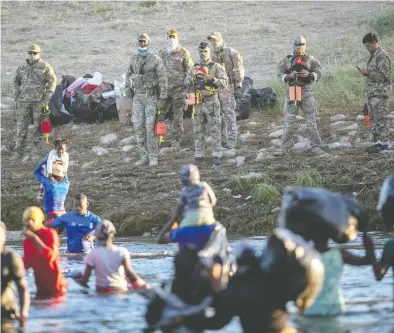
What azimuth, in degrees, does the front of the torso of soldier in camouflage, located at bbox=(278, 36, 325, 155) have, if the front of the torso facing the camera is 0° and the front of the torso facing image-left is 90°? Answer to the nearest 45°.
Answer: approximately 0°

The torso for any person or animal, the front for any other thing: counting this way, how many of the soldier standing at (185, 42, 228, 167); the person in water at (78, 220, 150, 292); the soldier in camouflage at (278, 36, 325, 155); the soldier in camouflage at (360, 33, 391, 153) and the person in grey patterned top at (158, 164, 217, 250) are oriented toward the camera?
2

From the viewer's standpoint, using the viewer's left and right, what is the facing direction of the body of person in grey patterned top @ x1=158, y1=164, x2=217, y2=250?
facing away from the viewer and to the left of the viewer

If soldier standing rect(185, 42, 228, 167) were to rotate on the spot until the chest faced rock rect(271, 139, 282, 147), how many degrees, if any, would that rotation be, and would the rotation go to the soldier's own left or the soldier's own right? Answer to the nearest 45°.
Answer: approximately 135° to the soldier's own left

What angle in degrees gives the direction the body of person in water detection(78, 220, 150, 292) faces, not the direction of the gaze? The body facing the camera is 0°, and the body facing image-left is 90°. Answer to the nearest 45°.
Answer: approximately 180°

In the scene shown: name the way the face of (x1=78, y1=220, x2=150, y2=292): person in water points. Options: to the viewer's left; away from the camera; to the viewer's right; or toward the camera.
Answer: away from the camera

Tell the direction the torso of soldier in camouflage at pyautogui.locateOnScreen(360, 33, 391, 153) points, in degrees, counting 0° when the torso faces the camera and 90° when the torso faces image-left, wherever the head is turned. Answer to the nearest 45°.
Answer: approximately 90°
